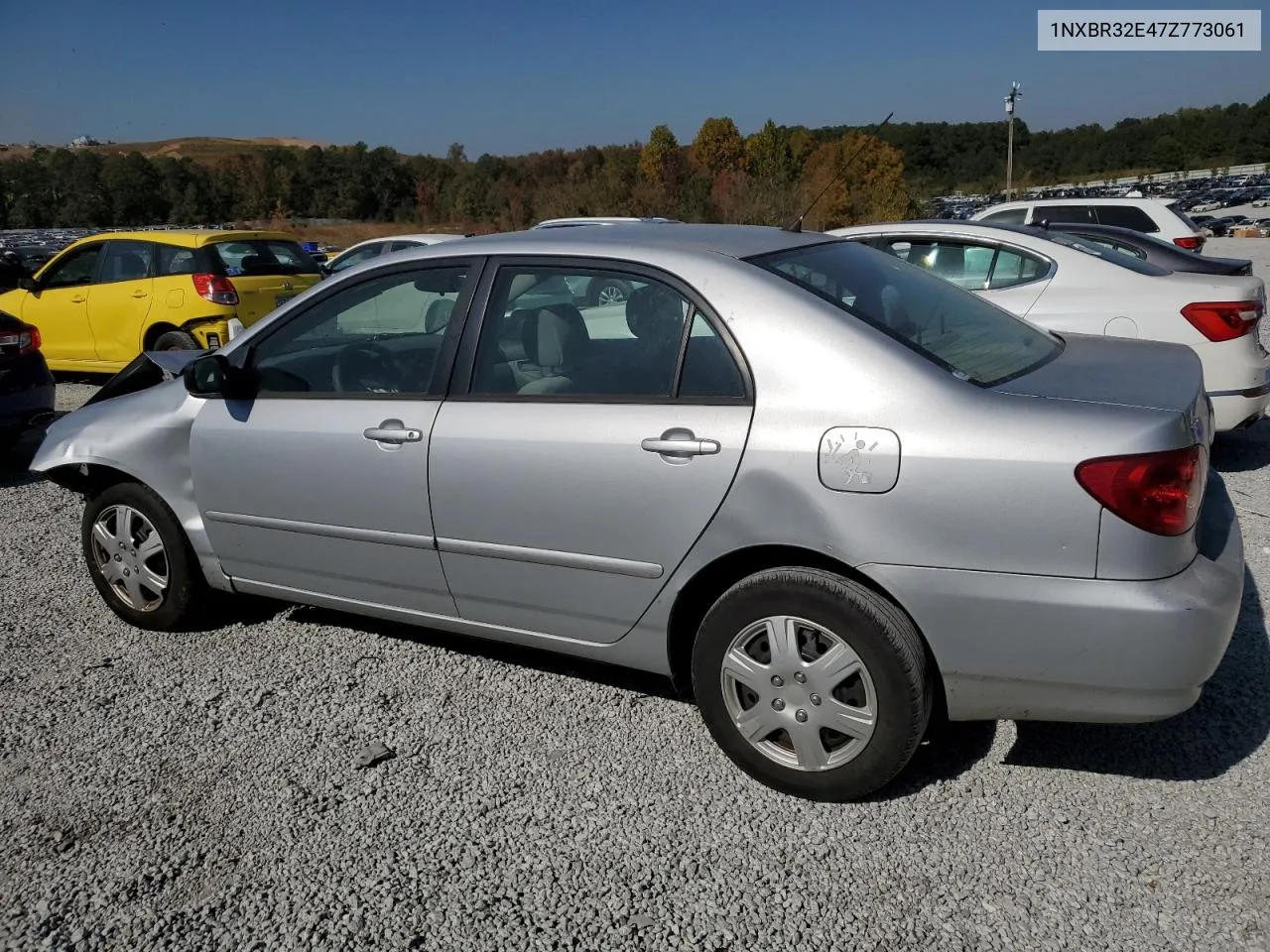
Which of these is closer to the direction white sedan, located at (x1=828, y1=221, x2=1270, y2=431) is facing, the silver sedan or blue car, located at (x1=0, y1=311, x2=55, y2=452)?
the blue car

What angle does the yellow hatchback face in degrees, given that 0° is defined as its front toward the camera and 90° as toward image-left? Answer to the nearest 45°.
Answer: approximately 135°

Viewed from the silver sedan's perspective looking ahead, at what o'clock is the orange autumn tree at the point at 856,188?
The orange autumn tree is roughly at 2 o'clock from the silver sedan.

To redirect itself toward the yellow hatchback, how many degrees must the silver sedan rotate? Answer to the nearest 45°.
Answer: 0° — it already faces it

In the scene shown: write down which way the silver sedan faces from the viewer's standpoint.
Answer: facing away from the viewer and to the left of the viewer

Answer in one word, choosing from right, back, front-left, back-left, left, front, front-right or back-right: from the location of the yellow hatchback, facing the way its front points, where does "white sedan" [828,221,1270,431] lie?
back

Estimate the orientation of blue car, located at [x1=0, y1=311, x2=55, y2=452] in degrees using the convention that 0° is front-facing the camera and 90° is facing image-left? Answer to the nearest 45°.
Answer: approximately 135°

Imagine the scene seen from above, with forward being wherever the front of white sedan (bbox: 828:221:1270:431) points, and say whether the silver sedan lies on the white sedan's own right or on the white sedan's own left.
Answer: on the white sedan's own left

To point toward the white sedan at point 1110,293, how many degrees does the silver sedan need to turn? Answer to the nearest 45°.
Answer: approximately 90° to its right

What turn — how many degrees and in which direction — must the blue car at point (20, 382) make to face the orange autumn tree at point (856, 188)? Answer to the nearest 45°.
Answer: approximately 90° to its right

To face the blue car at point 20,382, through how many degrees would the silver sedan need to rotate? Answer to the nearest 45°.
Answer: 0° — it already faces it
